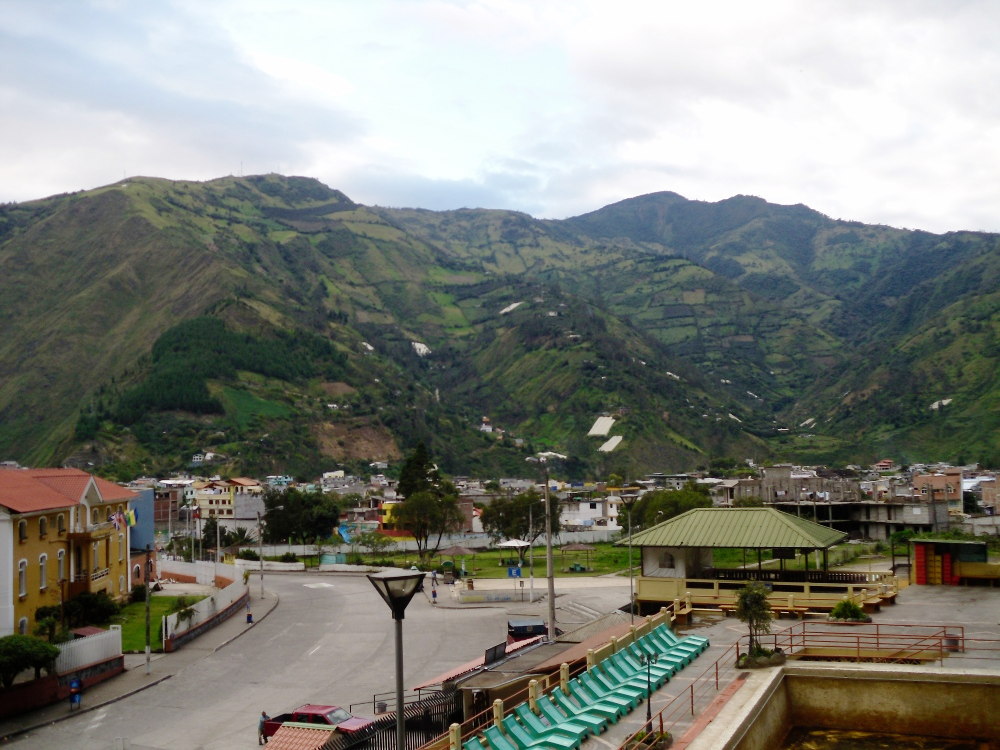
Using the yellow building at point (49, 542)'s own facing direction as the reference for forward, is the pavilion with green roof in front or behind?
in front

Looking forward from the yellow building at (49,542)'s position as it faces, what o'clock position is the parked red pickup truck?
The parked red pickup truck is roughly at 1 o'clock from the yellow building.

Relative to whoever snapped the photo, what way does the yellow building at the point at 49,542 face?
facing the viewer and to the right of the viewer

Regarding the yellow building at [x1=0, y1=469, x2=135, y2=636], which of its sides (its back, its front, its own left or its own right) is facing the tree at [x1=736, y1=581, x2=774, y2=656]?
front

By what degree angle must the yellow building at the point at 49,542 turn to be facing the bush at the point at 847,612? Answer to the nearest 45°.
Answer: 0° — it already faces it

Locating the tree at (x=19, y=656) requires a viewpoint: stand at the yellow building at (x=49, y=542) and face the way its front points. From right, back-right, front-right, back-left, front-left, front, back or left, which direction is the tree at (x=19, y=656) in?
front-right

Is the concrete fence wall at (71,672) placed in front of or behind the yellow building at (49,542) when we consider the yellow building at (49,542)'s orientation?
in front

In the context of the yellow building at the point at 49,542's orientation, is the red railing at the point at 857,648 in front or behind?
in front
